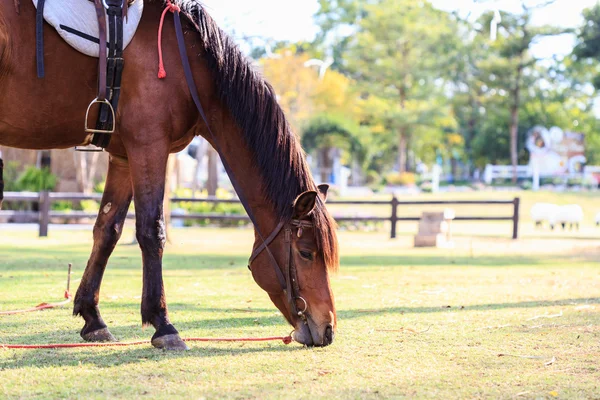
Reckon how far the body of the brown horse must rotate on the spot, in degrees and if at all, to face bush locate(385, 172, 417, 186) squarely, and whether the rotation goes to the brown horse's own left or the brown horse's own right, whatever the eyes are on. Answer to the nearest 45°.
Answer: approximately 90° to the brown horse's own left

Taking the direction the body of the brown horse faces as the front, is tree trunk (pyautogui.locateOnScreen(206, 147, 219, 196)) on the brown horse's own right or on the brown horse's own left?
on the brown horse's own left

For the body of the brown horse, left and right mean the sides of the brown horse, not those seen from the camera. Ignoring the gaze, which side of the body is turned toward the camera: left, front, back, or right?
right

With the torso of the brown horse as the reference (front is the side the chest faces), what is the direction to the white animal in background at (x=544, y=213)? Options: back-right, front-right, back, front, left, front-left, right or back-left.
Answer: front-left

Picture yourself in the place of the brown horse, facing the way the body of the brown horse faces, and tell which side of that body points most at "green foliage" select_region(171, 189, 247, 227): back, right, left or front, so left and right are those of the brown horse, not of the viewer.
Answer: left

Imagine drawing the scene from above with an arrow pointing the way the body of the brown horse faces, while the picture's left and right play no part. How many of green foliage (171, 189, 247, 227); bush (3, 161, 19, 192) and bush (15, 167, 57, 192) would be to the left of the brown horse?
3

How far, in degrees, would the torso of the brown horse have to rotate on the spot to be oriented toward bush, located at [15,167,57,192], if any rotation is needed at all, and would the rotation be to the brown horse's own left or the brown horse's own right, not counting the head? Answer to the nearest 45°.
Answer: approximately 90° to the brown horse's own left

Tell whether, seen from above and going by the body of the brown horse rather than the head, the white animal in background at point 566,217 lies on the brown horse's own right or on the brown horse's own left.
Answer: on the brown horse's own left
